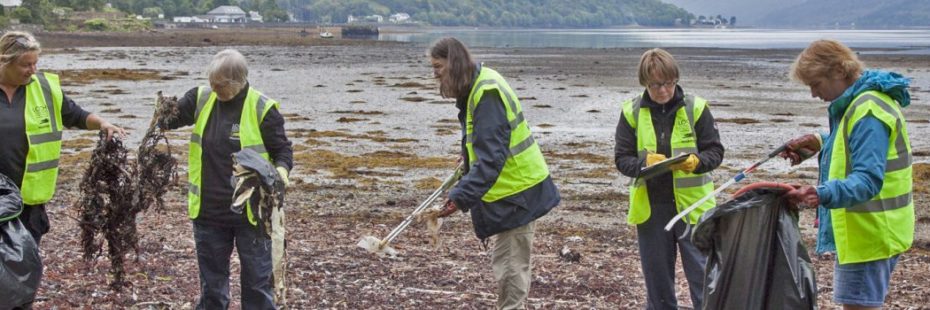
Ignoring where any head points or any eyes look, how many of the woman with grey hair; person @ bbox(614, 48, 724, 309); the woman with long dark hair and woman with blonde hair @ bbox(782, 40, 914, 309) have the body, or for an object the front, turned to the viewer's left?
2

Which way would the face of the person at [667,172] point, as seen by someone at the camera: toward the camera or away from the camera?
toward the camera

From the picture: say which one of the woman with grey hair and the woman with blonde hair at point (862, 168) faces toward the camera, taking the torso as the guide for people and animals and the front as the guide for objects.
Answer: the woman with grey hair

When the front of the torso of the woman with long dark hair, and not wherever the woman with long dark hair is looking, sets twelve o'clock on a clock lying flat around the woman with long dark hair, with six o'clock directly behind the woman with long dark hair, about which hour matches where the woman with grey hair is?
The woman with grey hair is roughly at 12 o'clock from the woman with long dark hair.

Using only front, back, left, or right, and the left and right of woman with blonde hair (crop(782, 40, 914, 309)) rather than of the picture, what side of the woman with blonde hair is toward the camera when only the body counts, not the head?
left

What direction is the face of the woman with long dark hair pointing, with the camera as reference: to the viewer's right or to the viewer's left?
to the viewer's left

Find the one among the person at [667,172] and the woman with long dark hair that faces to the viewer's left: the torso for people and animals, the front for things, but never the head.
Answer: the woman with long dark hair

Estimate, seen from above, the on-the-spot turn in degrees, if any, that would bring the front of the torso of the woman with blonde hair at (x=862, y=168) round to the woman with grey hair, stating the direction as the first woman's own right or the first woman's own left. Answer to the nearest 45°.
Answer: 0° — they already face them

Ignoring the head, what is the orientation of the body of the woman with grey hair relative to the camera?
toward the camera

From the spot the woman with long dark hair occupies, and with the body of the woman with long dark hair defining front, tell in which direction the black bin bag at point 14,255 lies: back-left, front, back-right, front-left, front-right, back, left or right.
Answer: front

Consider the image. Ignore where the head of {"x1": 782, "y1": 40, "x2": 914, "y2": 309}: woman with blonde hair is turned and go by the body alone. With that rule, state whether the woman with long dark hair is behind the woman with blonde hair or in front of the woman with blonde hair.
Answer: in front

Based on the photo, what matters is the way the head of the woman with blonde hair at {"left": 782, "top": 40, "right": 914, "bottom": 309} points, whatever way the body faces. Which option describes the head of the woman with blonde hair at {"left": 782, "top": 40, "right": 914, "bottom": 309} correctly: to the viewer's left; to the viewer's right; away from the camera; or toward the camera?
to the viewer's left

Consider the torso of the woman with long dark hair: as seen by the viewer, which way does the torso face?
to the viewer's left

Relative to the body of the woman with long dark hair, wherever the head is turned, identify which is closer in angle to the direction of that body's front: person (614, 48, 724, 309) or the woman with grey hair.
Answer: the woman with grey hair

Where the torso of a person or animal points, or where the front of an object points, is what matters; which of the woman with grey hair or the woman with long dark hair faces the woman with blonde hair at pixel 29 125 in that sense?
the woman with long dark hair

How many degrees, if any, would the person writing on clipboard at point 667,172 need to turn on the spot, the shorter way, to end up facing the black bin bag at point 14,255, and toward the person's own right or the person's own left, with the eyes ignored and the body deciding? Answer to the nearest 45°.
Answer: approximately 90° to the person's own right

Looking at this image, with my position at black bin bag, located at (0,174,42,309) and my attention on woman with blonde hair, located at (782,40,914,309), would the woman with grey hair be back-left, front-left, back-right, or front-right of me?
front-left
